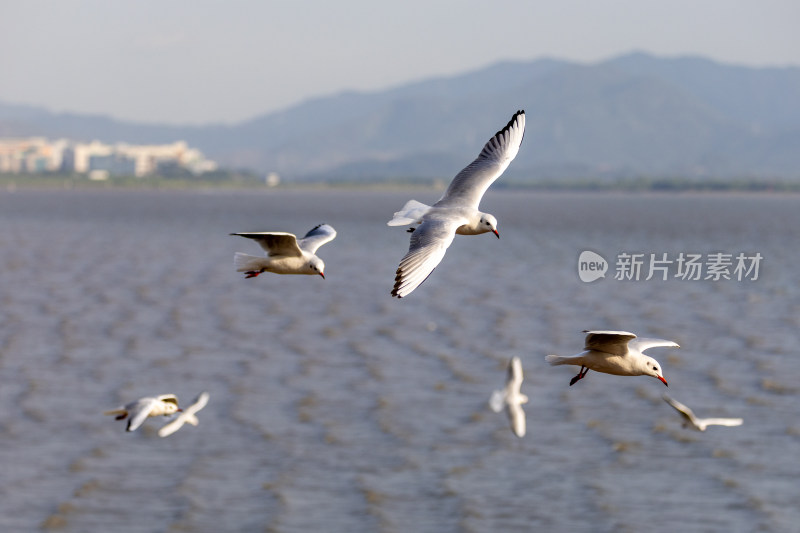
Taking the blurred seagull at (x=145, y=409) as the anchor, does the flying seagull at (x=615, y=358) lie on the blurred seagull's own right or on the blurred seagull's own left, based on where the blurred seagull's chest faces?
on the blurred seagull's own right

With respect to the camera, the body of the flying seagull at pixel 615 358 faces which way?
to the viewer's right
